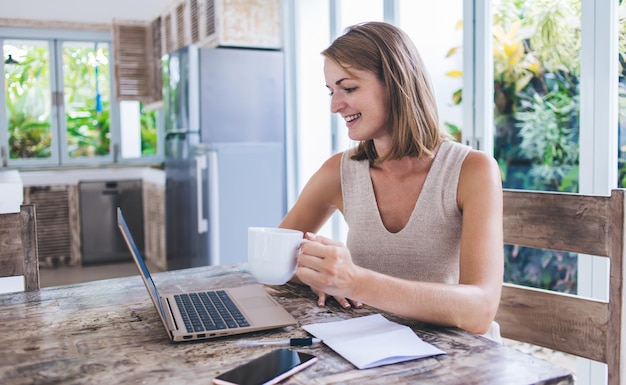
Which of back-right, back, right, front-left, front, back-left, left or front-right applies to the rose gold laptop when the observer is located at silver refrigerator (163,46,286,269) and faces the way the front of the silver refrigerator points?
front-left

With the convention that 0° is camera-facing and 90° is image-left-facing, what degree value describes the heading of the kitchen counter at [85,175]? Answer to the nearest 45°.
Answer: approximately 0°

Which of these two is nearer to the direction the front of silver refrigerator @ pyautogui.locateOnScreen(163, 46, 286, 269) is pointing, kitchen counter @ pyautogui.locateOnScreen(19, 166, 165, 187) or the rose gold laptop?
the rose gold laptop

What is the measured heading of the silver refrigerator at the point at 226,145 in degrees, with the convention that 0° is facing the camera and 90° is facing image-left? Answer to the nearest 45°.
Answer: approximately 45°

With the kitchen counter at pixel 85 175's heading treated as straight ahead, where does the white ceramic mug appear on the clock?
The white ceramic mug is roughly at 12 o'clock from the kitchen counter.

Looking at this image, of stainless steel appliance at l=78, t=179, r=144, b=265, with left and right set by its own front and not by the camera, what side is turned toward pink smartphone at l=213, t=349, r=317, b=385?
front

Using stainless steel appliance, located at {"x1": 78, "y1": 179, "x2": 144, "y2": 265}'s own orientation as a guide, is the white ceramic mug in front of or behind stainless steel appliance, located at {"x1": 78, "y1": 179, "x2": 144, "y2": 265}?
in front

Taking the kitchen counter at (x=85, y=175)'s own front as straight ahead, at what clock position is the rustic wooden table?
The rustic wooden table is roughly at 12 o'clock from the kitchen counter.

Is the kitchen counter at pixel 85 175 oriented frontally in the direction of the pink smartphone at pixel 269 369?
yes

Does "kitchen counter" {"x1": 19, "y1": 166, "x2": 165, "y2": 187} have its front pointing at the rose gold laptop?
yes

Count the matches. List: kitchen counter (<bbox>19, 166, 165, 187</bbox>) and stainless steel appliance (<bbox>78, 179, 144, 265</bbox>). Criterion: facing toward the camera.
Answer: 2
